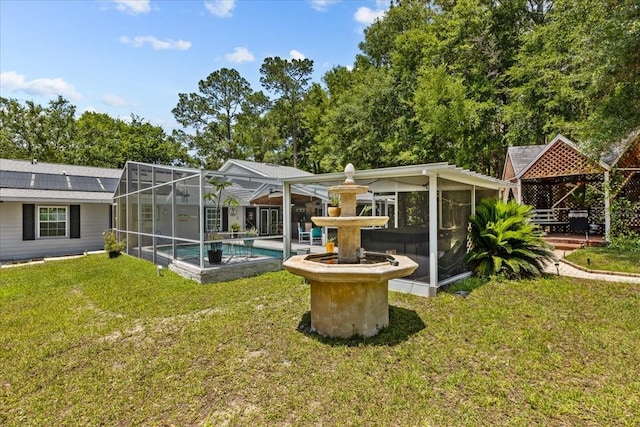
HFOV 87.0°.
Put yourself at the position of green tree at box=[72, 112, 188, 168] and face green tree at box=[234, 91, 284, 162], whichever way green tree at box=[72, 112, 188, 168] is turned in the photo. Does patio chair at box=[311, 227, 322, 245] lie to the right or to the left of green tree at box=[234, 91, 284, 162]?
right

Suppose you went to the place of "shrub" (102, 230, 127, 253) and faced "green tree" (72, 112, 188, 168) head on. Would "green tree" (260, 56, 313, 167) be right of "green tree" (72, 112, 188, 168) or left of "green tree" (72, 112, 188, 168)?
right

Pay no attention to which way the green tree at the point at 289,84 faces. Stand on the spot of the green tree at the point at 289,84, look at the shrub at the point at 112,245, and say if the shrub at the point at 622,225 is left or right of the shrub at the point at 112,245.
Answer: left

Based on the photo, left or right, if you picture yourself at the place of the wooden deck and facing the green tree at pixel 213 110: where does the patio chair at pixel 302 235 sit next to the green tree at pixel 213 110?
left

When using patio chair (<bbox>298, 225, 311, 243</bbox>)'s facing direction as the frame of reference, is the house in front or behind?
behind
